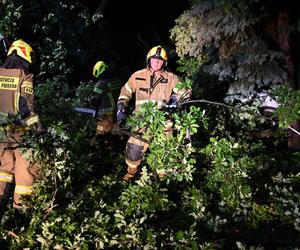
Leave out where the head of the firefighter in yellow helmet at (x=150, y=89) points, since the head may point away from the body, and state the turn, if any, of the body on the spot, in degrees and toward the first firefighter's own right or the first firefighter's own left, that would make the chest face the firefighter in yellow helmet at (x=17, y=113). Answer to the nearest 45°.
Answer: approximately 45° to the first firefighter's own right

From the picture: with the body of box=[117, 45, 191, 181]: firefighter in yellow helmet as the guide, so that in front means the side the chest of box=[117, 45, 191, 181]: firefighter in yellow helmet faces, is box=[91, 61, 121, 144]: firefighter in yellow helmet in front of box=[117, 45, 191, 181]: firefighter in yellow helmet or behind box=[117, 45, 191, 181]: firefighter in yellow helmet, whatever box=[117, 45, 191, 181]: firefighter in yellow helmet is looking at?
behind
